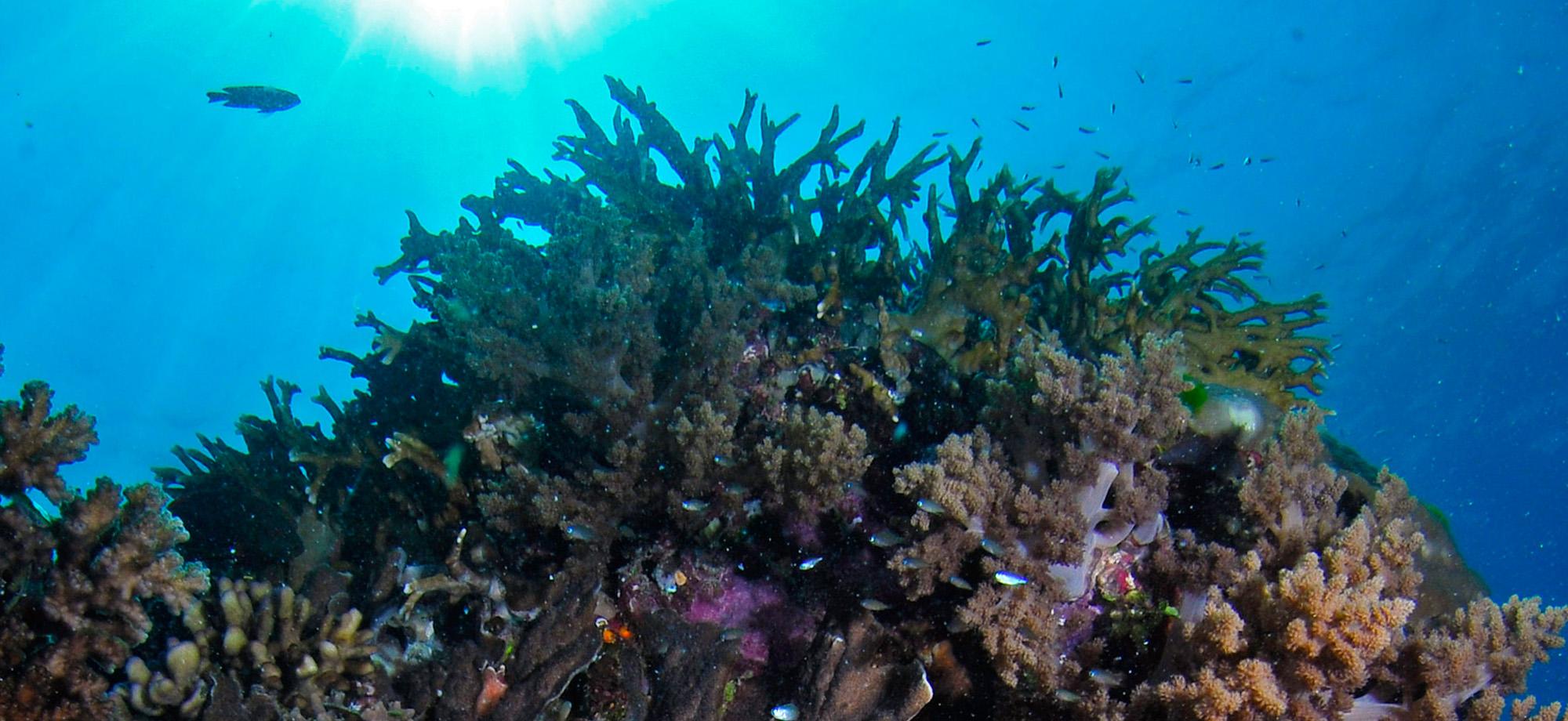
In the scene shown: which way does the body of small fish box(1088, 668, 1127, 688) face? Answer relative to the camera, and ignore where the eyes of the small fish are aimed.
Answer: to the viewer's left

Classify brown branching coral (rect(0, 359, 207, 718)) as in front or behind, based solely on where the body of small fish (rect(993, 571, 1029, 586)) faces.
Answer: in front

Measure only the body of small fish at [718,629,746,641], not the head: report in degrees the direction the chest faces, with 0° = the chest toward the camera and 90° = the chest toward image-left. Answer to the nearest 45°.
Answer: approximately 90°

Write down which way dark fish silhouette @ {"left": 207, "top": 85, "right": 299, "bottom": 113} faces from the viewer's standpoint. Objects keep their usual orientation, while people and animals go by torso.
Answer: facing to the right of the viewer

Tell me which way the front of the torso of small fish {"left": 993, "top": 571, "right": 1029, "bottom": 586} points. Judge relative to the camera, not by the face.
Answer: to the viewer's left

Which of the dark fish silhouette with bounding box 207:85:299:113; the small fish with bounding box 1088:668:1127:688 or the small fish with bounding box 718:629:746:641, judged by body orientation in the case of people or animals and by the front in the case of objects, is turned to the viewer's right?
the dark fish silhouette
